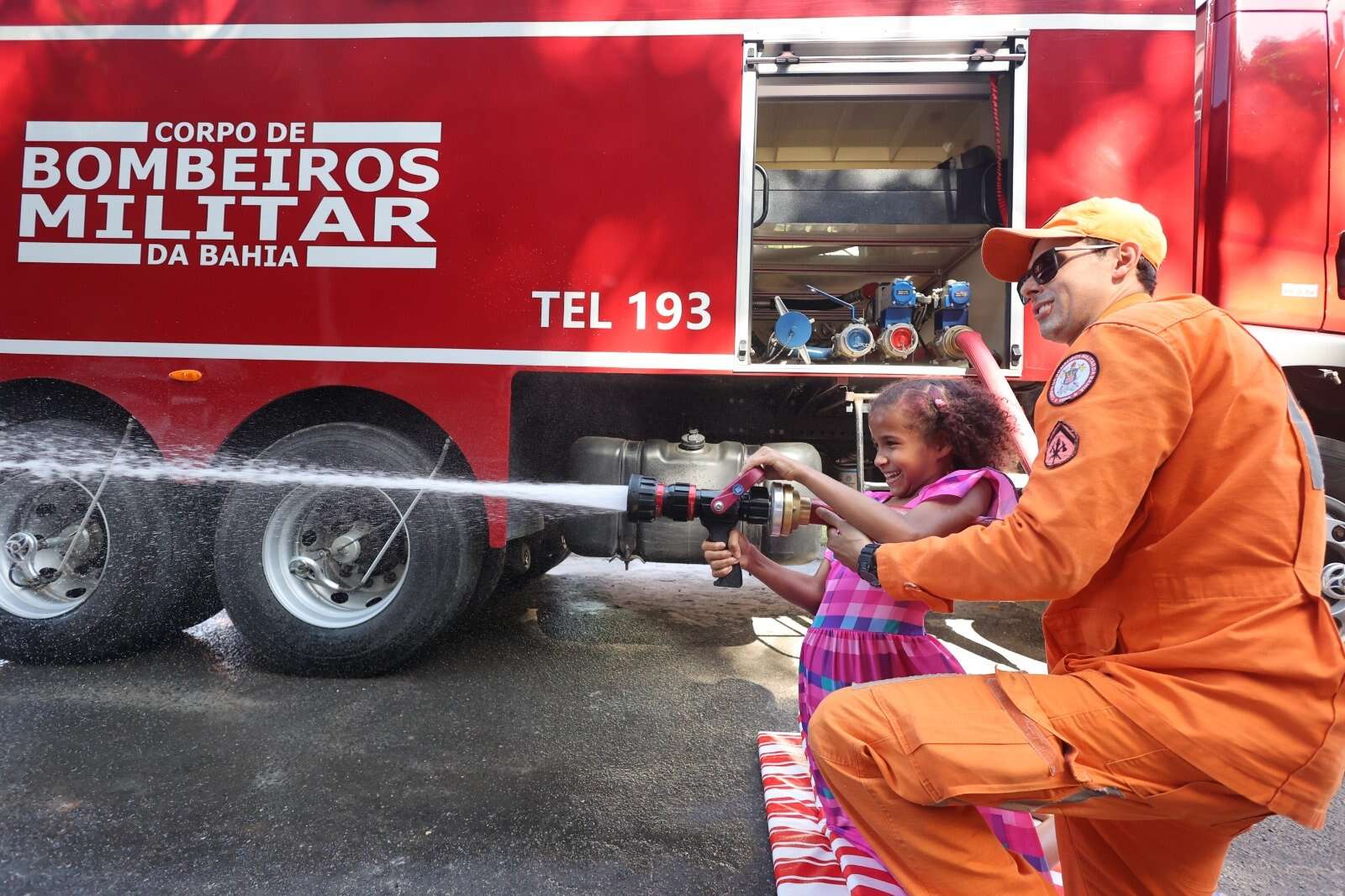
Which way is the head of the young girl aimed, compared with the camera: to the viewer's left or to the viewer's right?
to the viewer's left

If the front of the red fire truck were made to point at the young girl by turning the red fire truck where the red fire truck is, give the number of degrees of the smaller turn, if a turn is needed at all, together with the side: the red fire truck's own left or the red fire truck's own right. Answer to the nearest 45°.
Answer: approximately 45° to the red fire truck's own right

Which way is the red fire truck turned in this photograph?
to the viewer's right
